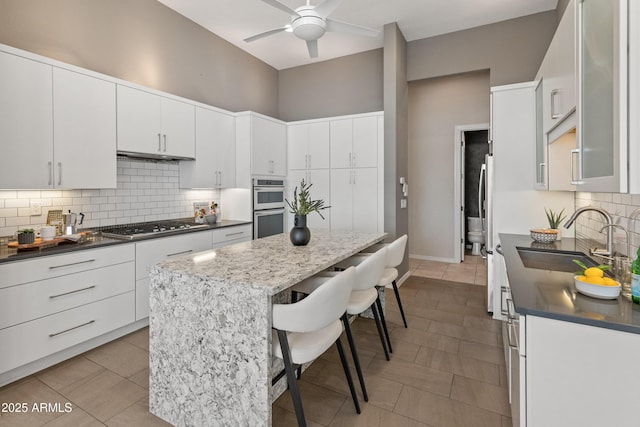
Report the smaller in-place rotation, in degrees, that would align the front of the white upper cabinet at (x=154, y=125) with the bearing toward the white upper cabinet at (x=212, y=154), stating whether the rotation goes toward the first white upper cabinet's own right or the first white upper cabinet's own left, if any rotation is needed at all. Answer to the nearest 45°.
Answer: approximately 90° to the first white upper cabinet's own left

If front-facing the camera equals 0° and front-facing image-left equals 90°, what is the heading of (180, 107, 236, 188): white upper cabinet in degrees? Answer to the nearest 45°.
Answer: approximately 315°

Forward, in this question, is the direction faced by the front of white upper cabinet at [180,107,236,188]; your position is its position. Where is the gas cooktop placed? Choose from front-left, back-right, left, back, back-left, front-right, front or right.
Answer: right

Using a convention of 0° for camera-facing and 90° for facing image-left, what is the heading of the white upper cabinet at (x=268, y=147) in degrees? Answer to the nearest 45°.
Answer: approximately 315°

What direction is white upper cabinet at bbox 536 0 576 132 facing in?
to the viewer's left

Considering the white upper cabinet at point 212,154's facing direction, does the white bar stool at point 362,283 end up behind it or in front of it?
in front

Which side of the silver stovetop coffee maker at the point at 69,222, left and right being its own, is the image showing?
left

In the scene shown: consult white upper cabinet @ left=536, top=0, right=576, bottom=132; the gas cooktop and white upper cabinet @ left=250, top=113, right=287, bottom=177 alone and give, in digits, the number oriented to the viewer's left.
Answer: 1

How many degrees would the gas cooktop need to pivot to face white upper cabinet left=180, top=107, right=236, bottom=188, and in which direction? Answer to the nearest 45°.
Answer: approximately 90° to its left
